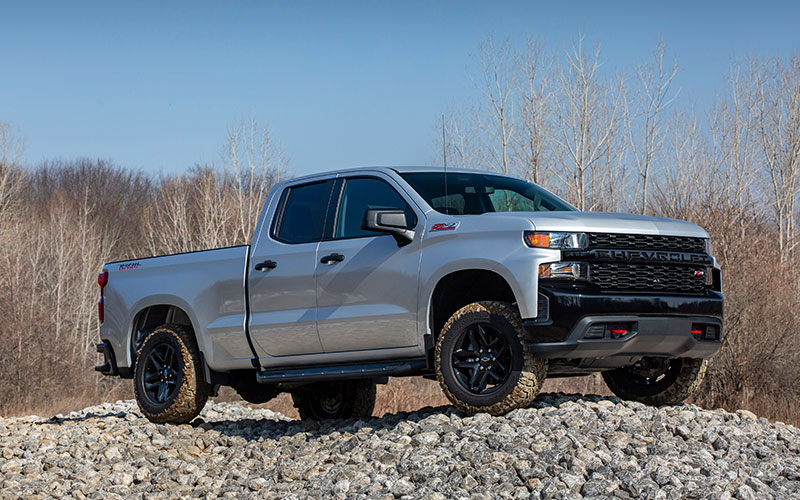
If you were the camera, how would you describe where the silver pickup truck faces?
facing the viewer and to the right of the viewer
